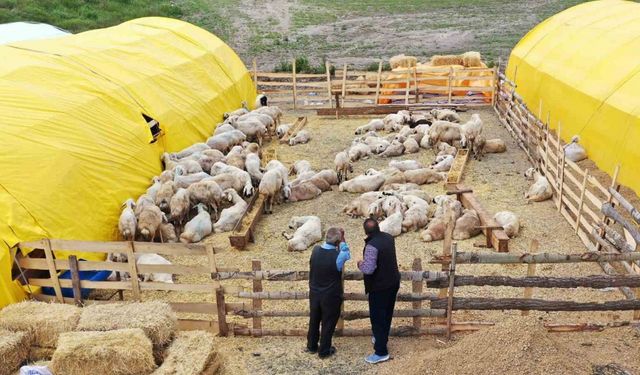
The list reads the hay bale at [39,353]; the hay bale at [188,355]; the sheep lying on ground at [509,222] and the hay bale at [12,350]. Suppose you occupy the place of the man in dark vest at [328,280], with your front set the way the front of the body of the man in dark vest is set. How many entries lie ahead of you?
1

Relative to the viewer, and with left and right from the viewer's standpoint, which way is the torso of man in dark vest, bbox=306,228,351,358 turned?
facing away from the viewer and to the right of the viewer

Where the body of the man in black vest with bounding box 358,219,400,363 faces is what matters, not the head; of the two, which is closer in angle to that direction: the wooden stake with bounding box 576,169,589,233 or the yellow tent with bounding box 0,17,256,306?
the yellow tent

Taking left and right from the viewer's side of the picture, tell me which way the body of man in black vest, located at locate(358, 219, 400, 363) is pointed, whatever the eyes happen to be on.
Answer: facing away from the viewer and to the left of the viewer

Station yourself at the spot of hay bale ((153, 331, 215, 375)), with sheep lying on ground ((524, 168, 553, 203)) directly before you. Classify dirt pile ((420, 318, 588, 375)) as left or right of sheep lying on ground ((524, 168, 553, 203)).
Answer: right

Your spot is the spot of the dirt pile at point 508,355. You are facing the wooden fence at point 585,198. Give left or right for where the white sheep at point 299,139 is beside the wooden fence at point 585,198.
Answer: left

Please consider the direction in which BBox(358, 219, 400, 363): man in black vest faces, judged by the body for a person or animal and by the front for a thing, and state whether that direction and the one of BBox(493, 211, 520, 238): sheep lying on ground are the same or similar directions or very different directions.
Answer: very different directions

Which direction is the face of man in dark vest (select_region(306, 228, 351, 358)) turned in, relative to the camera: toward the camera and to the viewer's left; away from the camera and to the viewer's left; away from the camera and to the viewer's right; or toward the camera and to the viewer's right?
away from the camera and to the viewer's right
